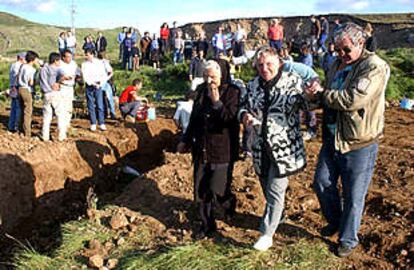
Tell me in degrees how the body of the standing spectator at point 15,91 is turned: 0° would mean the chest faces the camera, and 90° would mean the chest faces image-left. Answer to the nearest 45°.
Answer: approximately 270°

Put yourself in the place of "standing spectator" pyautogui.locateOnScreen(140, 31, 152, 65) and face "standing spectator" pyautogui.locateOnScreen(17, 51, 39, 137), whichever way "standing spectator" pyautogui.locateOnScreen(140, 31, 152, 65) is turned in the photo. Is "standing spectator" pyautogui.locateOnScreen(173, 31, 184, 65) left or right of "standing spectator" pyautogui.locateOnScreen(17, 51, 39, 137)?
left

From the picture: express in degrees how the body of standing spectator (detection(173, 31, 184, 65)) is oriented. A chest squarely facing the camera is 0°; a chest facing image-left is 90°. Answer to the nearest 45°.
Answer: approximately 0°

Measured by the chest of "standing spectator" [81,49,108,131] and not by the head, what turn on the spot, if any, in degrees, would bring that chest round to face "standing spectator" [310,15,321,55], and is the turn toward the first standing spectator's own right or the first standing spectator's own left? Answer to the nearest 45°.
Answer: approximately 135° to the first standing spectator's own left

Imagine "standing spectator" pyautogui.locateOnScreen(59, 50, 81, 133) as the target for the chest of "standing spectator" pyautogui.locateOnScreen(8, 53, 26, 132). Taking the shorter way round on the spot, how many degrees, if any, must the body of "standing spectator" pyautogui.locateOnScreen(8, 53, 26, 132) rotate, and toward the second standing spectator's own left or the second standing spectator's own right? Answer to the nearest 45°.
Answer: approximately 45° to the second standing spectator's own right

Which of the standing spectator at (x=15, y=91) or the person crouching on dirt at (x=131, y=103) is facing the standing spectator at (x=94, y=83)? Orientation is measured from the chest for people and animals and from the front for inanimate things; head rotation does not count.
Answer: the standing spectator at (x=15, y=91)

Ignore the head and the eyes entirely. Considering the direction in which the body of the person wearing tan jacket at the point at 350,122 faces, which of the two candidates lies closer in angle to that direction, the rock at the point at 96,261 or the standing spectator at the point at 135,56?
the rock

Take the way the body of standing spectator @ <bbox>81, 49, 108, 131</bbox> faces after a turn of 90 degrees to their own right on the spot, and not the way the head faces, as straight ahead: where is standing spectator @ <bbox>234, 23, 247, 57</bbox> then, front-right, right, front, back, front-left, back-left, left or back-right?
back-right

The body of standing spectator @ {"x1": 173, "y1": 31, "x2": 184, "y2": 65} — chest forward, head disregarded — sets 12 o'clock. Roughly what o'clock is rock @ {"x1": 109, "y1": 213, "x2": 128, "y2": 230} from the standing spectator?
The rock is roughly at 12 o'clock from the standing spectator.
